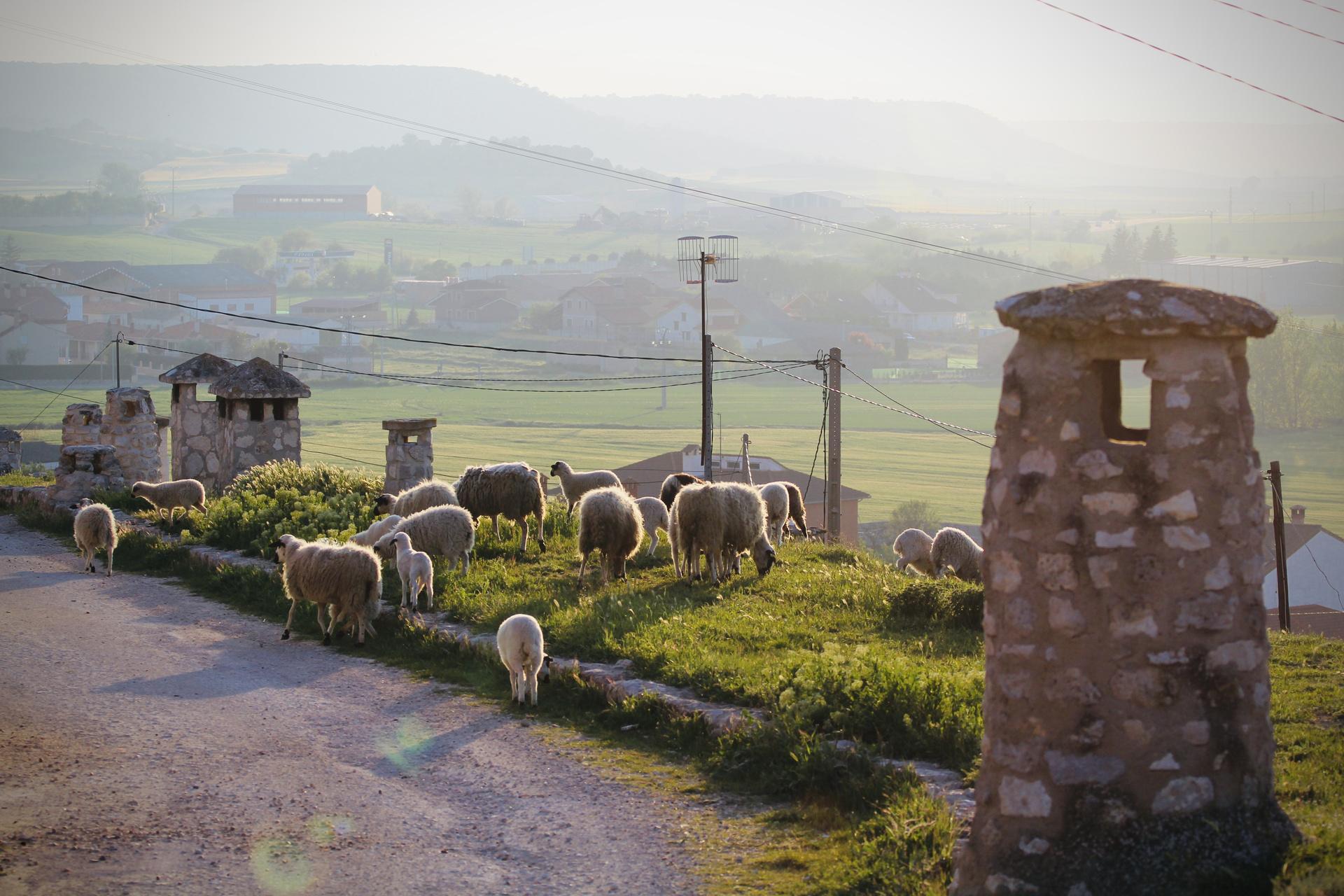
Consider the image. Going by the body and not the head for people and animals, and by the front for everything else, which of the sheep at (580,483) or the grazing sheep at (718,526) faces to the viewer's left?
the sheep

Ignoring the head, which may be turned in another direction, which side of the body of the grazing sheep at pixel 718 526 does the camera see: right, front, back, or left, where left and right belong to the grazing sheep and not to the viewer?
right

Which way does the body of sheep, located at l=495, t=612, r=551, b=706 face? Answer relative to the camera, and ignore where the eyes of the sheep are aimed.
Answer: away from the camera

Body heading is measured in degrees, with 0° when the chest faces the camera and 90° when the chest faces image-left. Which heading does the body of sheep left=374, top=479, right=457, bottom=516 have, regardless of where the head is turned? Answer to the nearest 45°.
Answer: approximately 90°

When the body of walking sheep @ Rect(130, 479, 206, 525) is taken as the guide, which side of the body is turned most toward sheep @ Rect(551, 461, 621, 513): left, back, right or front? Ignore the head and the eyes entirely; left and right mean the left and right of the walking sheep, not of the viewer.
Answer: back

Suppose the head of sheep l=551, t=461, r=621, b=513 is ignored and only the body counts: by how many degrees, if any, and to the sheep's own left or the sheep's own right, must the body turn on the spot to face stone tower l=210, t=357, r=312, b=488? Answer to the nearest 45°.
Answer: approximately 45° to the sheep's own right

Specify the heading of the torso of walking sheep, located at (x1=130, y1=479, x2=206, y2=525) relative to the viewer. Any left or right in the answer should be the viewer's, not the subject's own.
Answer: facing to the left of the viewer

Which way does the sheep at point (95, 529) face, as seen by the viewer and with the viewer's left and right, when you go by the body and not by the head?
facing away from the viewer and to the left of the viewer

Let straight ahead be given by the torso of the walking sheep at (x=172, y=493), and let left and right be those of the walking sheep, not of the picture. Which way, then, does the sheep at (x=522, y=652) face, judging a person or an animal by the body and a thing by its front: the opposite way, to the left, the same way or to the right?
to the right

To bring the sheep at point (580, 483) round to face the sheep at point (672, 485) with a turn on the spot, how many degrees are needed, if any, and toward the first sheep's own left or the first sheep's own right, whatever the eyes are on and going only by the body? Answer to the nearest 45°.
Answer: approximately 135° to the first sheep's own left

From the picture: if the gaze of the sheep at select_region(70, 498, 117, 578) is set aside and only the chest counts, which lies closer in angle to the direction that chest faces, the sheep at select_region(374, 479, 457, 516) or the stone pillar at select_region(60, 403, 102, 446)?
the stone pillar

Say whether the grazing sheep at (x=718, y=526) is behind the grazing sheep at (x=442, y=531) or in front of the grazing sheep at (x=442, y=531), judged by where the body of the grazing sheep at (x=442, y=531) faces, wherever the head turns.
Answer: behind

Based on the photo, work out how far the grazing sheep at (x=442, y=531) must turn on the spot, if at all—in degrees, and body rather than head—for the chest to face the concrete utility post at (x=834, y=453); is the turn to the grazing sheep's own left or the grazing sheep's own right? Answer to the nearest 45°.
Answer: approximately 135° to the grazing sheep's own right

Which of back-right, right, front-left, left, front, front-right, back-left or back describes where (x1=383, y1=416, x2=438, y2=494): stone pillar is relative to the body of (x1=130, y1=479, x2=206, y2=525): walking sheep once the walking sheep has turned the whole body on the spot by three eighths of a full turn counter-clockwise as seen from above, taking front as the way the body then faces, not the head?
front-left
